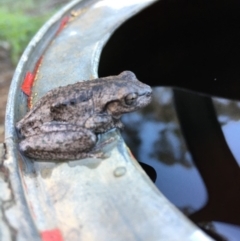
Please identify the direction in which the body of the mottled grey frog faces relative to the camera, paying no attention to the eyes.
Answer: to the viewer's right
